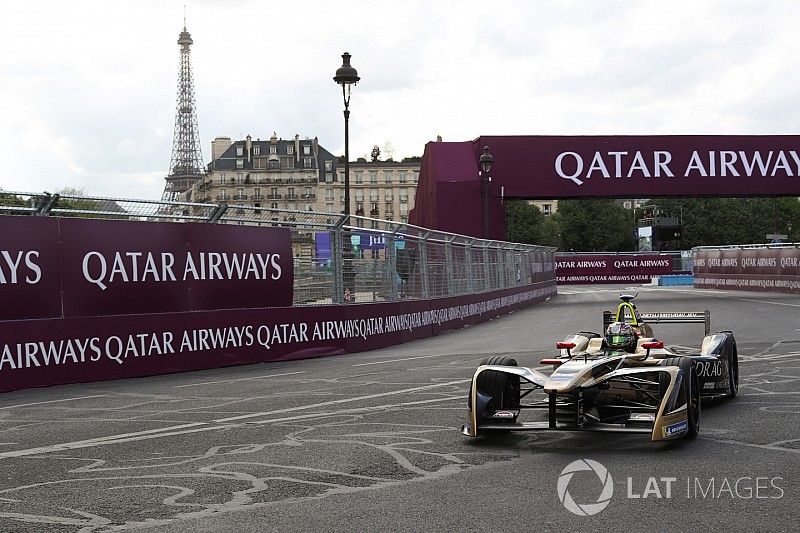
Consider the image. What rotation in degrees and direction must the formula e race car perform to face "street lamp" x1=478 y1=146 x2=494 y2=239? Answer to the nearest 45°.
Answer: approximately 135° to its right

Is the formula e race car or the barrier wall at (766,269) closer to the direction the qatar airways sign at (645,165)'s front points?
the formula e race car

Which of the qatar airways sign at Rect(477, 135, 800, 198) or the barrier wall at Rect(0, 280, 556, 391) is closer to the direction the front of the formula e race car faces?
the barrier wall

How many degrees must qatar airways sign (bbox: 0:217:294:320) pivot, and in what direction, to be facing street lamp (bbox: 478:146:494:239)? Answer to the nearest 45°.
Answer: approximately 90° to its left

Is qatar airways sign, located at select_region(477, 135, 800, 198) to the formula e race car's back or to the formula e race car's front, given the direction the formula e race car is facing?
to the back

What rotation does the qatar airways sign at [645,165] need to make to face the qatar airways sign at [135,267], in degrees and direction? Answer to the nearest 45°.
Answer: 0° — it already faces it

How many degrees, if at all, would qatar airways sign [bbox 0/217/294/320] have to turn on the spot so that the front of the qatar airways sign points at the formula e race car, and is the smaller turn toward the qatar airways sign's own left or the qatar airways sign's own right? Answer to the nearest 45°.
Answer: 0° — it already faces it

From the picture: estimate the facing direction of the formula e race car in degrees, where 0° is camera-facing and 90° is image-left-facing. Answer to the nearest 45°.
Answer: approximately 45°

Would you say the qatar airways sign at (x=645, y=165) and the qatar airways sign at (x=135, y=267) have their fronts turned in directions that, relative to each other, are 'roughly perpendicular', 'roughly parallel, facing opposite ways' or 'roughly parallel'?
roughly perpendicular

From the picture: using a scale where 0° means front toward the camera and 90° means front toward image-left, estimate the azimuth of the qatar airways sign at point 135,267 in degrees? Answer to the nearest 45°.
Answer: approximately 315°
